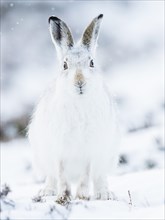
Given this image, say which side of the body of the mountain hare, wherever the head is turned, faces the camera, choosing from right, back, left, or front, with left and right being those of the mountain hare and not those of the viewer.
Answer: front
